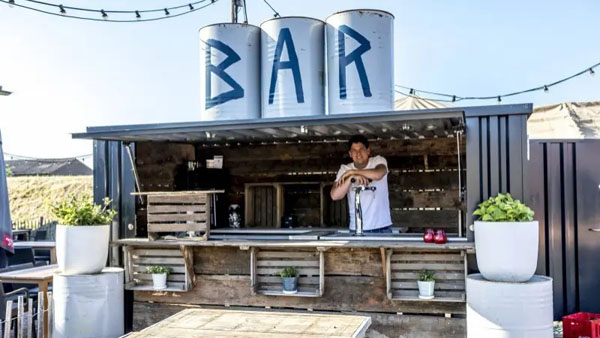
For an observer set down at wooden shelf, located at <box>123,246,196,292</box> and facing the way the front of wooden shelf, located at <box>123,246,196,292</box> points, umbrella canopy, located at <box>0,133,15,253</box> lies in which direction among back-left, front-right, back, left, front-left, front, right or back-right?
back-right

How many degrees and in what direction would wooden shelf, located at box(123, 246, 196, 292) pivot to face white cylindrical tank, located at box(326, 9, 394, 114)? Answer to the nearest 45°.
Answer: approximately 90° to its left

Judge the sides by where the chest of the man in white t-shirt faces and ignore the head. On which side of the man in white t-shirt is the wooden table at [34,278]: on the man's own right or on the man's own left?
on the man's own right

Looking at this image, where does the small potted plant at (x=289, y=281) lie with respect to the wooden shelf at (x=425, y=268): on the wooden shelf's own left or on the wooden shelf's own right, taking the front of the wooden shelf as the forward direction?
on the wooden shelf's own right

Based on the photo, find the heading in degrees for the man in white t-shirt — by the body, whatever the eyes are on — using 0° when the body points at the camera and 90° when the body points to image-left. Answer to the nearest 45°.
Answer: approximately 0°

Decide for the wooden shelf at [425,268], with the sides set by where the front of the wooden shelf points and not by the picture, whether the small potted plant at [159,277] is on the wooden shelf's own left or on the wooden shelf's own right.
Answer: on the wooden shelf's own right

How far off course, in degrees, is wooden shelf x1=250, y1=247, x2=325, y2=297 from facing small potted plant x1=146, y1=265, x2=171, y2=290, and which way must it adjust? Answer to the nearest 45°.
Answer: approximately 90° to its right

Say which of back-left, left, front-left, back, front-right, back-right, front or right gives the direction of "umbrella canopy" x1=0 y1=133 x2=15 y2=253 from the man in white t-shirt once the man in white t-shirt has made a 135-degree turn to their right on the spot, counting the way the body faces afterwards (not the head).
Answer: front-left

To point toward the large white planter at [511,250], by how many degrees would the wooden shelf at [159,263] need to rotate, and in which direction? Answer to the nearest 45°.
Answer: approximately 45° to its left

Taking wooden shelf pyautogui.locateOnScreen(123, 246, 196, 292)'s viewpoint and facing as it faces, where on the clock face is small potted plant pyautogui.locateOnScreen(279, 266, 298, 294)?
The small potted plant is roughly at 10 o'clock from the wooden shelf.

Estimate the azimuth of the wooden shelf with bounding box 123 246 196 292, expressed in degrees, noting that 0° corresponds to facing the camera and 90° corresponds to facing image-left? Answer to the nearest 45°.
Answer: approximately 0°

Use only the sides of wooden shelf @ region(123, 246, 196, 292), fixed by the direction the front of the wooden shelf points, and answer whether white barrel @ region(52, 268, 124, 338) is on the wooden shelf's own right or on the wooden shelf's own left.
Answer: on the wooden shelf's own right

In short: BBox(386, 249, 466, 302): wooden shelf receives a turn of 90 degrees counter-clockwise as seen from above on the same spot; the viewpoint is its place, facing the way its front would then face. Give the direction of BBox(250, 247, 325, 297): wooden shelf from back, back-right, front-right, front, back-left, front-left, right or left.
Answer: back
